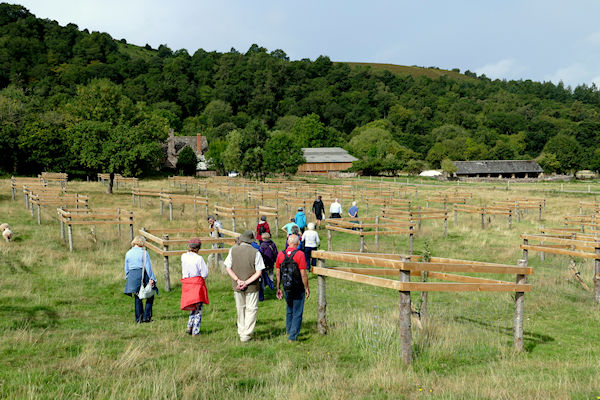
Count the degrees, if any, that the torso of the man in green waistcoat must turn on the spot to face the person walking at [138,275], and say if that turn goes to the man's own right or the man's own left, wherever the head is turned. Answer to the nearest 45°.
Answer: approximately 45° to the man's own left

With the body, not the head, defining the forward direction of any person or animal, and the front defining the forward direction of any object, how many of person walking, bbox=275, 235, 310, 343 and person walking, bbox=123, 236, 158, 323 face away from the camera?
2

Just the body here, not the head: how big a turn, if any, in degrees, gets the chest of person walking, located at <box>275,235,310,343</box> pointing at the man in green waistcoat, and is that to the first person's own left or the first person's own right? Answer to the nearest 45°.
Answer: approximately 90° to the first person's own left

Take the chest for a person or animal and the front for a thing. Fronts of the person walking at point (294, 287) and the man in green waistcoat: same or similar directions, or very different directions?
same or similar directions

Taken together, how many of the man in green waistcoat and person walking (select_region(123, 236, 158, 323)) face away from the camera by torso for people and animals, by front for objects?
2

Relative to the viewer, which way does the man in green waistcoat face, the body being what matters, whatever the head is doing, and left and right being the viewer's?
facing away from the viewer

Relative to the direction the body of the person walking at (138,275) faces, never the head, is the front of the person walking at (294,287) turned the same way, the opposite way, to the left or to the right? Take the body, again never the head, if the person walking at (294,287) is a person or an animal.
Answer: the same way

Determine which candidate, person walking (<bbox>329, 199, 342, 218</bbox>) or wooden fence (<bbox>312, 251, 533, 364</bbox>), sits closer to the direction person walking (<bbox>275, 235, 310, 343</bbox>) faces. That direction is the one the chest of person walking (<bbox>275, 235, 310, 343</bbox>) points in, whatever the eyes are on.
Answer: the person walking

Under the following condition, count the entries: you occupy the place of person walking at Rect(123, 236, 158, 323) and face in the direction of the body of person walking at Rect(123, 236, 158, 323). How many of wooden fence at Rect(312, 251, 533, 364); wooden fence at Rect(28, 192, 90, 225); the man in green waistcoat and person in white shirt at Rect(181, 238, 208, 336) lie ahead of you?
1

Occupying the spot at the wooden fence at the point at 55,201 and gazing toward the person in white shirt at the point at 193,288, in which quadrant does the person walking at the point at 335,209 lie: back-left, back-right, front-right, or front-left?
front-left

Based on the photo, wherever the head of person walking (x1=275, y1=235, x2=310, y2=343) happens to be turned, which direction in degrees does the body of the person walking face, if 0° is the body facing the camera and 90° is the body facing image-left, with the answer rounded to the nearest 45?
approximately 180°

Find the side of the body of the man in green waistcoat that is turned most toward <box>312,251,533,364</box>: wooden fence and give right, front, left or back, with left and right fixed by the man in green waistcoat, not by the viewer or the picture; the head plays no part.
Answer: right

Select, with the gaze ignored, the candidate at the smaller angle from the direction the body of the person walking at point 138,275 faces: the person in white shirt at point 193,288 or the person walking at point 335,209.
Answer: the person walking

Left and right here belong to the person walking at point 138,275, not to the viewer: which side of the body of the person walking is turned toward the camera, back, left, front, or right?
back
